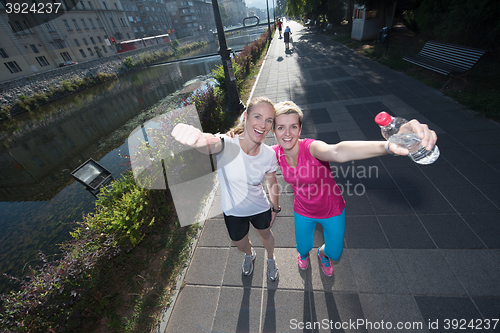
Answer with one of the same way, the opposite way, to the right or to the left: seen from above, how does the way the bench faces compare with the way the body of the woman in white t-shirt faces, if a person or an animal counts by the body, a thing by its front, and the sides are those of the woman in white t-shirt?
to the right

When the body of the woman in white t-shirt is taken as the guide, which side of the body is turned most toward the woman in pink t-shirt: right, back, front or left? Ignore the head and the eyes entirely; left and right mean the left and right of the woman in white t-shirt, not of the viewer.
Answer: left

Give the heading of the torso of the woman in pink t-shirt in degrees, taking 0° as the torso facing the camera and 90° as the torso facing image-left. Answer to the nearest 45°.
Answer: approximately 0°

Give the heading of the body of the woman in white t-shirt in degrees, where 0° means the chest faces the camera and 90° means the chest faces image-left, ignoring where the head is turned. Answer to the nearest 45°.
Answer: approximately 0°

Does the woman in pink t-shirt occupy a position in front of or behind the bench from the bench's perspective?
in front

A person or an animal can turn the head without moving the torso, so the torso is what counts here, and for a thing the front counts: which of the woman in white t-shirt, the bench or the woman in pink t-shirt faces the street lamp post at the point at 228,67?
the bench

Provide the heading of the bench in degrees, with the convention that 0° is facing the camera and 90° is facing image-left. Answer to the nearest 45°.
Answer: approximately 45°

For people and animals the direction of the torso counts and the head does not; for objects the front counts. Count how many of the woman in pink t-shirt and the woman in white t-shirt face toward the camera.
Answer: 2

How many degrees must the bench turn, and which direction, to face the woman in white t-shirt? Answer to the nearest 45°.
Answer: approximately 45° to its left

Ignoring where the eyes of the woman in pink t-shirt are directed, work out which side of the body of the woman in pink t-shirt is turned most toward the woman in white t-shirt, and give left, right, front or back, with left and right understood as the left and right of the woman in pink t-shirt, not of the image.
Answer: right

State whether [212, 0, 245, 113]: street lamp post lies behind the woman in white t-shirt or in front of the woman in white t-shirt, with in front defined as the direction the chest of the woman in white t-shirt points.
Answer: behind

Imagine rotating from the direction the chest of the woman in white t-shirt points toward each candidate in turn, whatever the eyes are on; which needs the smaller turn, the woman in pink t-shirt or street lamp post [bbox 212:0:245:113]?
the woman in pink t-shirt

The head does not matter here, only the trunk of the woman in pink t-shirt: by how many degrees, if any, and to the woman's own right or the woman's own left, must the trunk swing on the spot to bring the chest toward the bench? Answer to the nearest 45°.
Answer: approximately 180°
